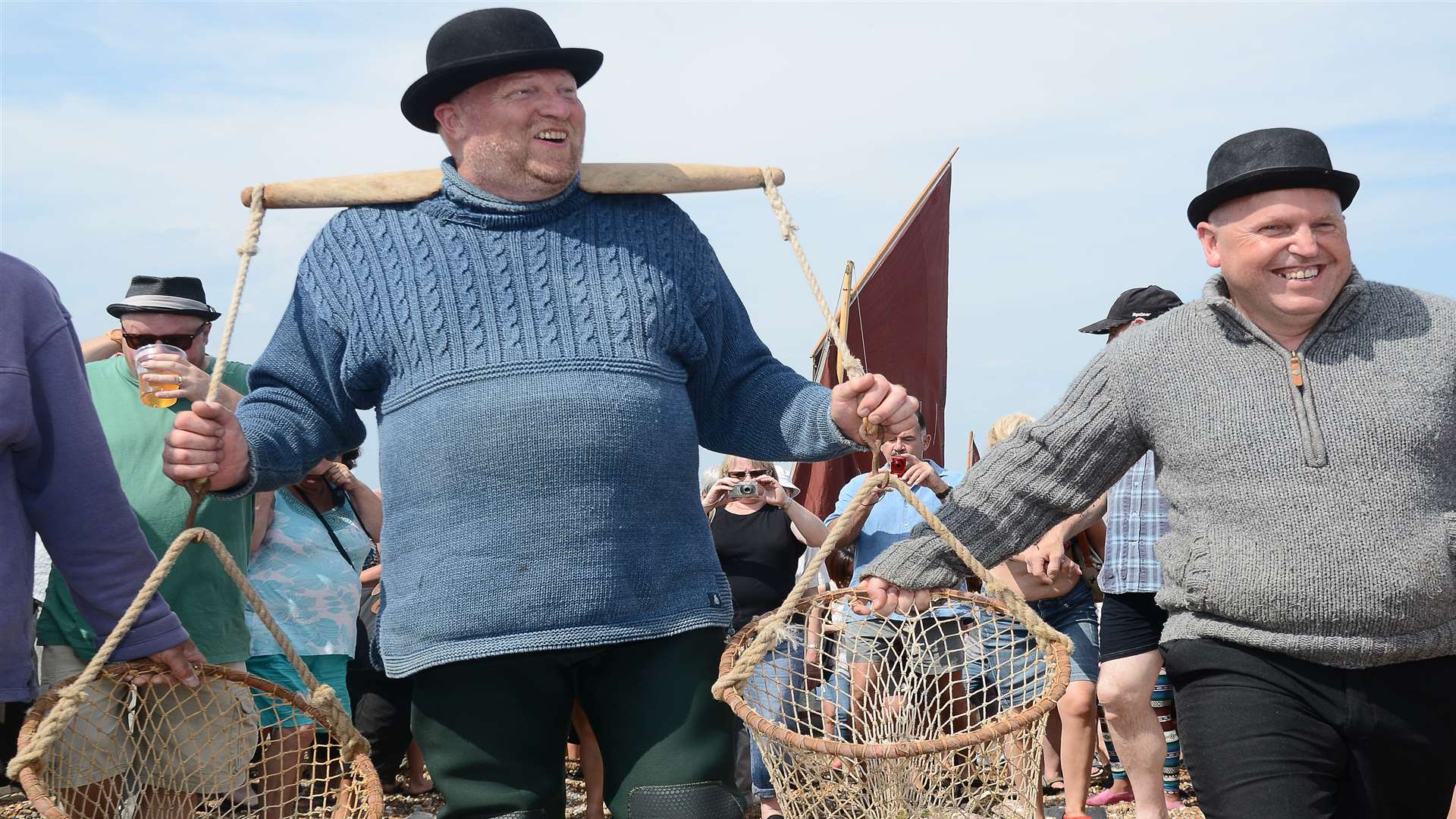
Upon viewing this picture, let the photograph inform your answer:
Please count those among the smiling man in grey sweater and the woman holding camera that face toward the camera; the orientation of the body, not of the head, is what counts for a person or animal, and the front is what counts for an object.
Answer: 2

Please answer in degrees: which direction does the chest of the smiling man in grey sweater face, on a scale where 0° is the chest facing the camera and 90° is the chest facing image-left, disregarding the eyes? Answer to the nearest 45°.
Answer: approximately 0°

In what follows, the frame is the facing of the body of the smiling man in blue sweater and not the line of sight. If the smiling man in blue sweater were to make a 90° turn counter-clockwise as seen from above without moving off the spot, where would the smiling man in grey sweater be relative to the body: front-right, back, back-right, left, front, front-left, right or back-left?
front
